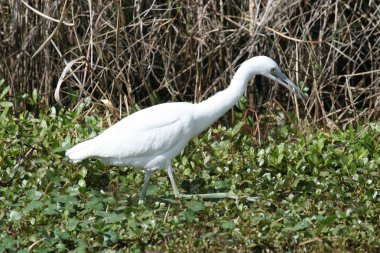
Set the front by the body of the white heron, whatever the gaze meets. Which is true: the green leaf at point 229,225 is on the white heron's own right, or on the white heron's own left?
on the white heron's own right

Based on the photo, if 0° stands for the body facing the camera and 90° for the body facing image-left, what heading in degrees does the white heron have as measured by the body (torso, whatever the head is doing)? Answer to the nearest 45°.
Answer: approximately 270°
